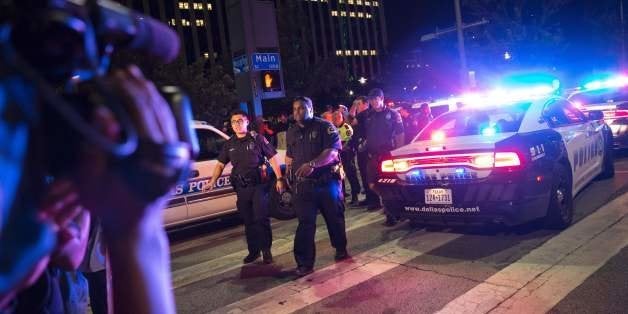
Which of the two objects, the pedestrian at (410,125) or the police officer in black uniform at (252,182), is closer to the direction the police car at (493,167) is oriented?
the pedestrian

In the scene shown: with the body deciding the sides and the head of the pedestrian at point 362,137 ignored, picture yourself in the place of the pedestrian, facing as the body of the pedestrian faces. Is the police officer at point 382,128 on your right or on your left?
on your left

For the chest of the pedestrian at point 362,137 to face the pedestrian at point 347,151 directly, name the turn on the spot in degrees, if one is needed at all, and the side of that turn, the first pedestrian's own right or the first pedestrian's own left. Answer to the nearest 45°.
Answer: approximately 90° to the first pedestrian's own right

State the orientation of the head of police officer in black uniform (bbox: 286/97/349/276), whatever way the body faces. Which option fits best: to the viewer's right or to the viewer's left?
to the viewer's left

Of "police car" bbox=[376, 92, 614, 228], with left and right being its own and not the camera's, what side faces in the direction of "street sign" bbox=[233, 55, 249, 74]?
left

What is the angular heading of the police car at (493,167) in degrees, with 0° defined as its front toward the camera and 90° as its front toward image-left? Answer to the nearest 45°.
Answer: approximately 225°

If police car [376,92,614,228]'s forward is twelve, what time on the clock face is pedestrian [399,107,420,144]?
The pedestrian is roughly at 10 o'clock from the police car.

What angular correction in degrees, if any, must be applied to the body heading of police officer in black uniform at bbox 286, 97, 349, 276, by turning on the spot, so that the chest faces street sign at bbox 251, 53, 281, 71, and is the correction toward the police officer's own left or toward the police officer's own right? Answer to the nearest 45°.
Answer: approximately 135° to the police officer's own right

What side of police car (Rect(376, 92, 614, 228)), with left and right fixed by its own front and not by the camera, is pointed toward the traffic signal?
left

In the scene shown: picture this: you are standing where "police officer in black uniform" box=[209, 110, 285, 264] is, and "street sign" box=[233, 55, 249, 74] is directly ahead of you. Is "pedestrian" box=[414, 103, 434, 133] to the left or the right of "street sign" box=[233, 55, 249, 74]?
right
